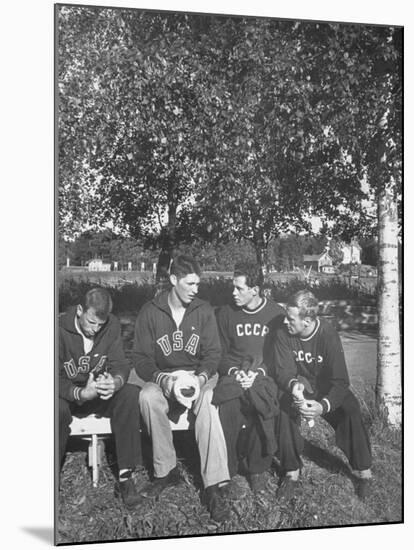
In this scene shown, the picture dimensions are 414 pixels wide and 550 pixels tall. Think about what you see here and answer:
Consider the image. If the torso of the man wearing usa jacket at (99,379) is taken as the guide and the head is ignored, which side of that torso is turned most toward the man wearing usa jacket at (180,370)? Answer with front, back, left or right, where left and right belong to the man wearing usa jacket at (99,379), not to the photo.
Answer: left

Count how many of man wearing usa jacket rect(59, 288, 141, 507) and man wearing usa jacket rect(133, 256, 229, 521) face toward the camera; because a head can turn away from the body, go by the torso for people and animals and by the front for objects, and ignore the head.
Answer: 2

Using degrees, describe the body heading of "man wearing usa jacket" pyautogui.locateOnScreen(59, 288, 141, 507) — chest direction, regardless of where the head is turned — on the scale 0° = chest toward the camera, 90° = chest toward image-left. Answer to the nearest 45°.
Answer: approximately 0°

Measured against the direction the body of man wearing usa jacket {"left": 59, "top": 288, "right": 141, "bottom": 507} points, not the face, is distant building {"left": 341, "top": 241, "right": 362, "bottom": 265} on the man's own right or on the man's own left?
on the man's own left

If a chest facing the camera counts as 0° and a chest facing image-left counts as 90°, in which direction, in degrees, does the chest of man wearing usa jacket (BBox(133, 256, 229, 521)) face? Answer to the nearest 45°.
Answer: approximately 0°
